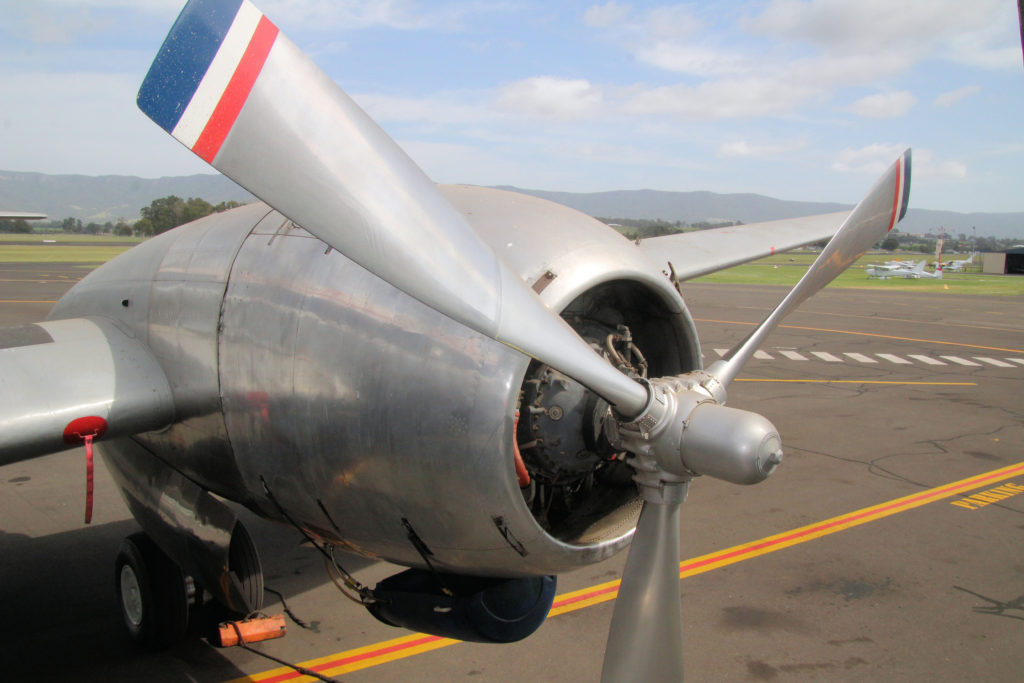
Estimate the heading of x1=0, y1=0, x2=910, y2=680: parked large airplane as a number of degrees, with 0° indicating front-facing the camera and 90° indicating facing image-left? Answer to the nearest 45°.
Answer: approximately 315°
